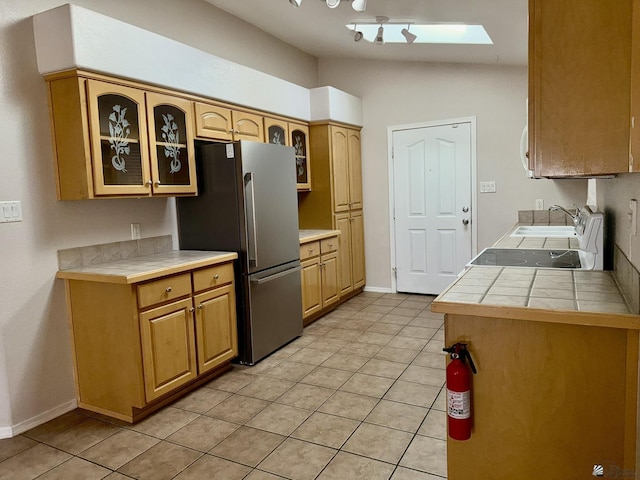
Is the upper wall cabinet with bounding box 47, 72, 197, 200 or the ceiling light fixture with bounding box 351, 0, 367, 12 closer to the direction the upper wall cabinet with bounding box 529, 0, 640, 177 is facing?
the upper wall cabinet

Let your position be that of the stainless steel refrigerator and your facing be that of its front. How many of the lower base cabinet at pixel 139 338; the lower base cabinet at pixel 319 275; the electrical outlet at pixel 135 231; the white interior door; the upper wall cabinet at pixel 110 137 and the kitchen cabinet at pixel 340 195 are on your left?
3

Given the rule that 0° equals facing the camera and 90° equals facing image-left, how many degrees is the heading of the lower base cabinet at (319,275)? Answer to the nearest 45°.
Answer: approximately 315°

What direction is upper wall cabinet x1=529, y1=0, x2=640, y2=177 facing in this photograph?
to the viewer's left

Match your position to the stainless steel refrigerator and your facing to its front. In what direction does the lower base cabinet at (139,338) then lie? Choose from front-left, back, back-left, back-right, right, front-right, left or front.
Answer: right

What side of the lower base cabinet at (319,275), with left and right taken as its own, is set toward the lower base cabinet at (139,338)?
right

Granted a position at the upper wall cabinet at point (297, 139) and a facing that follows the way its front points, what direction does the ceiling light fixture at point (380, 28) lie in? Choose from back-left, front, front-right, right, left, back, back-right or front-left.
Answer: front

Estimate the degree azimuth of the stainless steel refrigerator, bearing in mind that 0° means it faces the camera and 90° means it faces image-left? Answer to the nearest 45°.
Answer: approximately 315°

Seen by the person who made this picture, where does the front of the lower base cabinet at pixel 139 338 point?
facing the viewer and to the right of the viewer

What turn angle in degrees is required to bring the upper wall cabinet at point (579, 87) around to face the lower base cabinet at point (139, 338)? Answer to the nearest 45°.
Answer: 0° — it already faces it

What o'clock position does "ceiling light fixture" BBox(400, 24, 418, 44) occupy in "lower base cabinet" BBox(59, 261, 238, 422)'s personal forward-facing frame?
The ceiling light fixture is roughly at 10 o'clock from the lower base cabinet.

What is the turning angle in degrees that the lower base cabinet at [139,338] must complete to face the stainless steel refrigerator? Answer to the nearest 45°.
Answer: approximately 90° to its left
